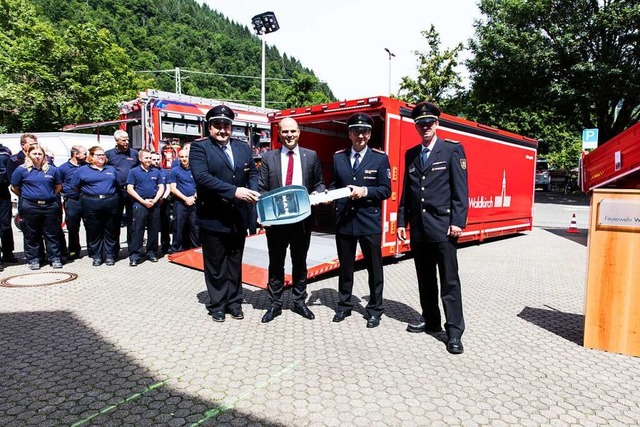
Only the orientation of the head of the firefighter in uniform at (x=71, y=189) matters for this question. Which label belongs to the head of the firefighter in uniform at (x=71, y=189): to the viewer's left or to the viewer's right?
to the viewer's right

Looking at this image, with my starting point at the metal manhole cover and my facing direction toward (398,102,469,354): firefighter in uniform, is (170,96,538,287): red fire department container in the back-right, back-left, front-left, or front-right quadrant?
front-left

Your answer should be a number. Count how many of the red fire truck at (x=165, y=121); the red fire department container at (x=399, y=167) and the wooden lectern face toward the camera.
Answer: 1

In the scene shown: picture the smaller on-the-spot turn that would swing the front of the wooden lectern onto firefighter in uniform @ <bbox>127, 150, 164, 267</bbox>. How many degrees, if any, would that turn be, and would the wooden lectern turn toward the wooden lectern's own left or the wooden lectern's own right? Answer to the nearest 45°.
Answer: approximately 90° to the wooden lectern's own right

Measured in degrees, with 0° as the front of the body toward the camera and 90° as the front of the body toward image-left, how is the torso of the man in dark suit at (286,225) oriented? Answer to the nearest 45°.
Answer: approximately 0°

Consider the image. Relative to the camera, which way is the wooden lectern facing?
toward the camera

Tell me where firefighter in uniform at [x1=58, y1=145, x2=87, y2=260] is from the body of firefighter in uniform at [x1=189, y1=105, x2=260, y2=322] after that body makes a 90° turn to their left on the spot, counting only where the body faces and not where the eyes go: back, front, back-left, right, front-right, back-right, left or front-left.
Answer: left

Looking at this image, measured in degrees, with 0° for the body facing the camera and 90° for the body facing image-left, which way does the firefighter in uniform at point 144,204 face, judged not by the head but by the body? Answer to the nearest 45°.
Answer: approximately 315°

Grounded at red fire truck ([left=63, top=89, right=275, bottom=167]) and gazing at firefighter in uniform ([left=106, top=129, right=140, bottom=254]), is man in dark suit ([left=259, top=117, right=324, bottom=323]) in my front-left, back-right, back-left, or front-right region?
front-left

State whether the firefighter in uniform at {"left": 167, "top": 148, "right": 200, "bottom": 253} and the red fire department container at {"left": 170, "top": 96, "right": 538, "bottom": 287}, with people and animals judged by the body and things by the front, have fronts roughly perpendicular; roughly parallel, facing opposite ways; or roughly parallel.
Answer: roughly perpendicular

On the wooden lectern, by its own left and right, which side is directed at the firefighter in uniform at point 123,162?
right

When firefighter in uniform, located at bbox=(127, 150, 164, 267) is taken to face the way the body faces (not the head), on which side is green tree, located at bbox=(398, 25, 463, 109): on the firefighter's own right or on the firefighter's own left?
on the firefighter's own left
